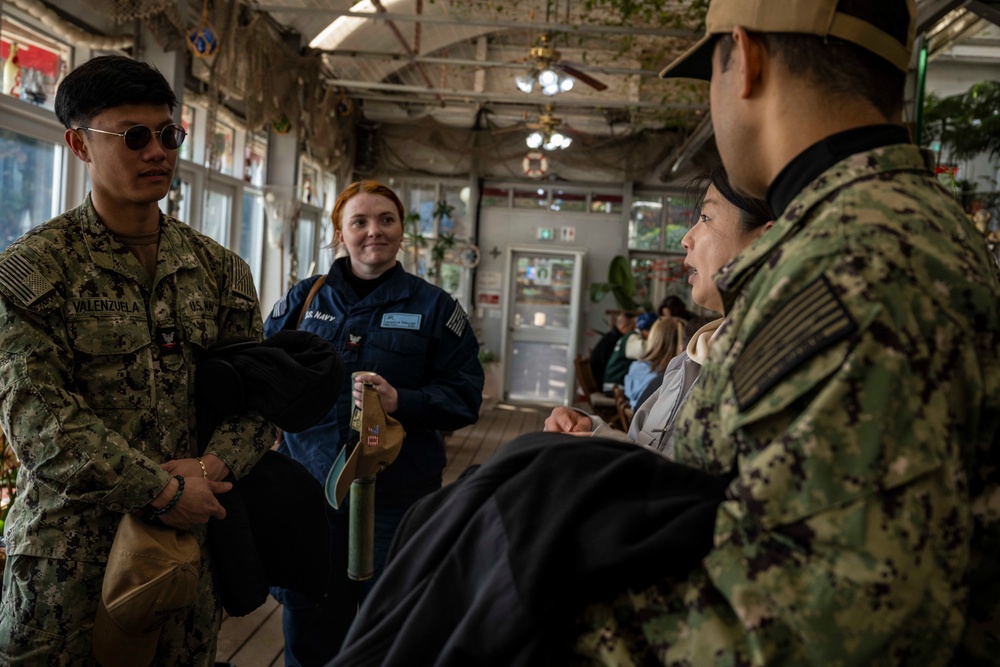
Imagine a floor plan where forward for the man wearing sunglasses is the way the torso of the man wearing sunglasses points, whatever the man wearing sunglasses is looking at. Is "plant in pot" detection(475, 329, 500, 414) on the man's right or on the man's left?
on the man's left

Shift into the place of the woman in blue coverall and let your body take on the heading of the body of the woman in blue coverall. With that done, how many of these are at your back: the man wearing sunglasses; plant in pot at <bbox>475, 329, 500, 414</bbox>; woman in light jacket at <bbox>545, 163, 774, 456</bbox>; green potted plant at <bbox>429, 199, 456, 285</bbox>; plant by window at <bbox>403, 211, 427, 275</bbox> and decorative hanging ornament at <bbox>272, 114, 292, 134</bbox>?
4

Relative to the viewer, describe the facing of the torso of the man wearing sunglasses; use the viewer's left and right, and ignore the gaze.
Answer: facing the viewer and to the right of the viewer

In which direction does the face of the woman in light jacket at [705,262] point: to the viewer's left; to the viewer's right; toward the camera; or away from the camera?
to the viewer's left

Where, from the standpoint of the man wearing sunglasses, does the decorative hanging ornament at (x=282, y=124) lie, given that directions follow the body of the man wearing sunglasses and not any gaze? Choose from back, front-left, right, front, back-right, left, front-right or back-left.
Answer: back-left

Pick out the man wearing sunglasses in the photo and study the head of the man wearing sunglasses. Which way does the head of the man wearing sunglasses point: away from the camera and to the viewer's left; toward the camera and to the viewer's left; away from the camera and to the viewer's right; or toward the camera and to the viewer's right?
toward the camera and to the viewer's right

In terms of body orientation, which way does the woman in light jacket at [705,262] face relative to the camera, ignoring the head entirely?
to the viewer's left

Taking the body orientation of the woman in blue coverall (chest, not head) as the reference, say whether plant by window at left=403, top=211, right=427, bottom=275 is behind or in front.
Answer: behind

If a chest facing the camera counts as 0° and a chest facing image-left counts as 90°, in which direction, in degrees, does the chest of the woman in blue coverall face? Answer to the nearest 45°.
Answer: approximately 0°

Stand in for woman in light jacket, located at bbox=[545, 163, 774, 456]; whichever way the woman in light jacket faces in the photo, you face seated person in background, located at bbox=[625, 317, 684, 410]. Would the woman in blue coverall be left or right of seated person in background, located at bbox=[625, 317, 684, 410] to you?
left

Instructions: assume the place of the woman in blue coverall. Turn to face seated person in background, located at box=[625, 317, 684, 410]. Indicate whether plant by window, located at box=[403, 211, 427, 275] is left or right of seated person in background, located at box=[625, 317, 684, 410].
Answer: left

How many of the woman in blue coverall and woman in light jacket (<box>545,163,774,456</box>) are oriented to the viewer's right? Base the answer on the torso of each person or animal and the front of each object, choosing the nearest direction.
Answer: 0
